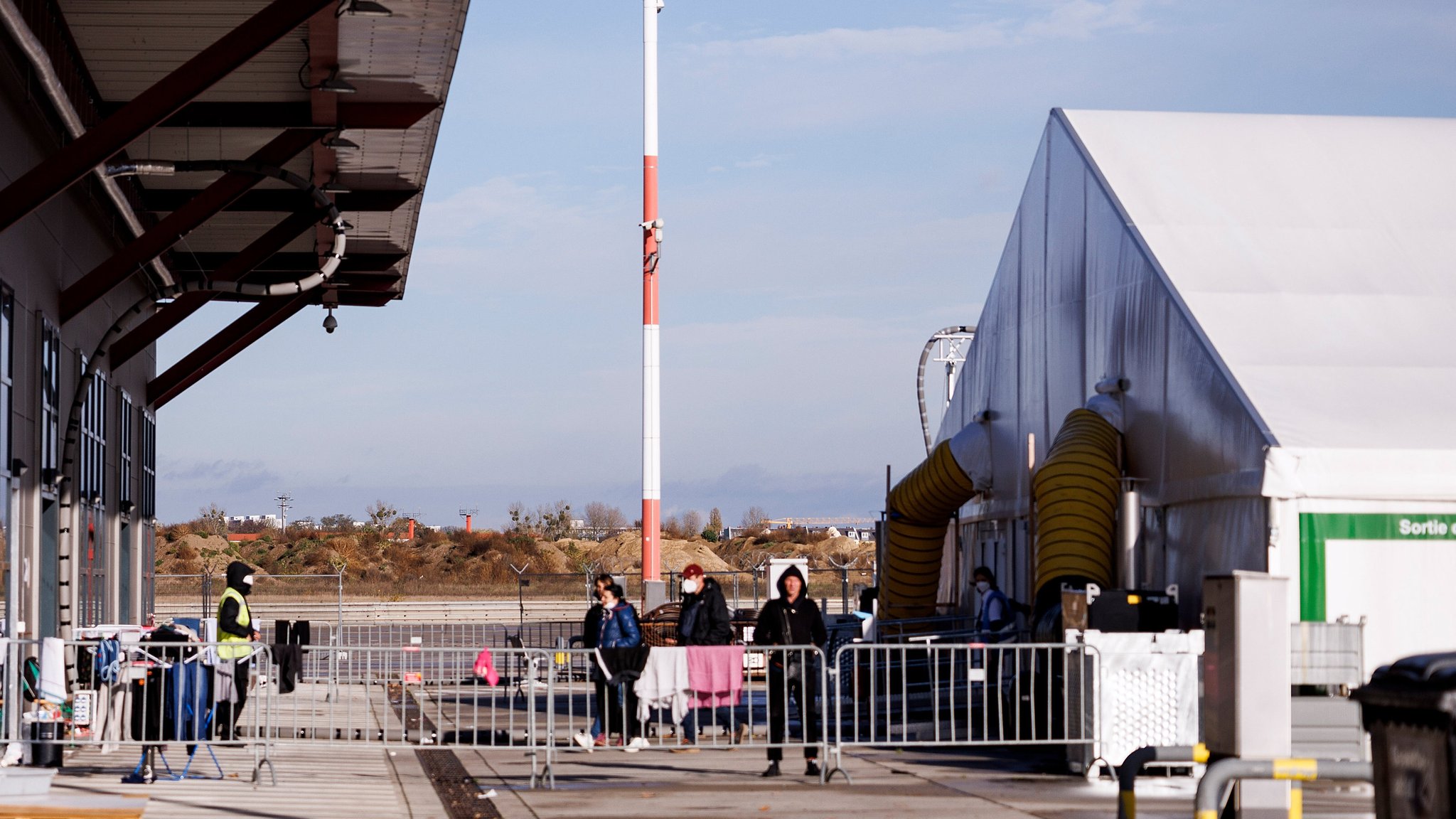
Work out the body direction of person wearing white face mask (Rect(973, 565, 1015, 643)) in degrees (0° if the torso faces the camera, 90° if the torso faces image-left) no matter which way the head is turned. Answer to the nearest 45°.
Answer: approximately 45°

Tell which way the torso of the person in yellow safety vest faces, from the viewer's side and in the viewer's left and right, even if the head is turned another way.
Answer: facing to the right of the viewer

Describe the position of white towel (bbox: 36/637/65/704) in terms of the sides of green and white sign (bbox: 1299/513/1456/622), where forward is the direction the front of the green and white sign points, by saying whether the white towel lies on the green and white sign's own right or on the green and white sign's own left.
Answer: on the green and white sign's own right

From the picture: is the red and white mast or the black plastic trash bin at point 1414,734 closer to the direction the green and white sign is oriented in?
the black plastic trash bin

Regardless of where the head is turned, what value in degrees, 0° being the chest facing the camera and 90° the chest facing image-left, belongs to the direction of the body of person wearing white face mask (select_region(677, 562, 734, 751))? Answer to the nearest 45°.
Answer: approximately 45°

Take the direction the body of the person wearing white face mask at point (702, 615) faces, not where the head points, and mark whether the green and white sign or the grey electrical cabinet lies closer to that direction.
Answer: the grey electrical cabinet

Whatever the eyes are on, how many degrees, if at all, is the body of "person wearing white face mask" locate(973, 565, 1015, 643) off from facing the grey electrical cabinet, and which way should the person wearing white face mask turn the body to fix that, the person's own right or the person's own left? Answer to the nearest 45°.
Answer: approximately 45° to the person's own left

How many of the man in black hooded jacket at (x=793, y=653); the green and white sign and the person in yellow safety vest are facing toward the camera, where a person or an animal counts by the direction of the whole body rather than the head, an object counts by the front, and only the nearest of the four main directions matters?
2

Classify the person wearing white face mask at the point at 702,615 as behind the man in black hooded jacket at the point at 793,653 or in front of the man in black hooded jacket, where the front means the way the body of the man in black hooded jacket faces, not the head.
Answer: behind

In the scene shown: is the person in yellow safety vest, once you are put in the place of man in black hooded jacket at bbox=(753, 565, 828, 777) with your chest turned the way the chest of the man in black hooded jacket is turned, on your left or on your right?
on your right

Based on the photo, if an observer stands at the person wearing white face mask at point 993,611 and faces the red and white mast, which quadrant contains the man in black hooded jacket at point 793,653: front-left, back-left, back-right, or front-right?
back-left

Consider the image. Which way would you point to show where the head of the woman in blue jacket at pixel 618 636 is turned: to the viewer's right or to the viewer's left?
to the viewer's left
